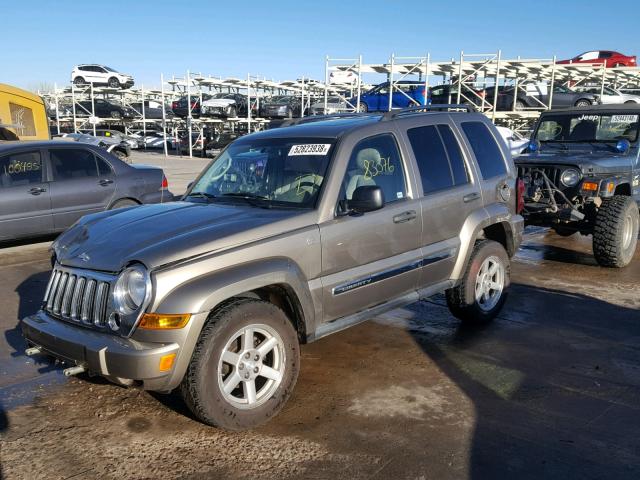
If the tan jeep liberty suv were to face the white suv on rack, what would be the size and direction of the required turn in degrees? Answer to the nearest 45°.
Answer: approximately 135° to its right

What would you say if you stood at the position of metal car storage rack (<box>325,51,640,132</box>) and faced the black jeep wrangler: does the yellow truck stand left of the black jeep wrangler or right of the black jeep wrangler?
right

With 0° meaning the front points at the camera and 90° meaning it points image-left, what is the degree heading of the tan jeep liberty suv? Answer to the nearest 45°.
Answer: approximately 45°

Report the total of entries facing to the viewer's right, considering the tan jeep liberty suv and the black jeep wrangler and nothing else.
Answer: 0

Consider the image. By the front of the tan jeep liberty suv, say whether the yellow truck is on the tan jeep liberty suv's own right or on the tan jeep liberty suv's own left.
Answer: on the tan jeep liberty suv's own right

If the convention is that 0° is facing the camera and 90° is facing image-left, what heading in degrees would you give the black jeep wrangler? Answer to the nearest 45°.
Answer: approximately 45°

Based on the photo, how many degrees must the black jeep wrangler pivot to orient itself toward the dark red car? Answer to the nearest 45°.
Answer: approximately 135° to its right

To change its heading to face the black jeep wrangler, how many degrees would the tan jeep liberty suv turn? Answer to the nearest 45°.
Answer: approximately 180°

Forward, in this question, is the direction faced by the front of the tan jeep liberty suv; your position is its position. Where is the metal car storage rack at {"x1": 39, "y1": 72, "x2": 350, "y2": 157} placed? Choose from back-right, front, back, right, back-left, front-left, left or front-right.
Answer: back-right

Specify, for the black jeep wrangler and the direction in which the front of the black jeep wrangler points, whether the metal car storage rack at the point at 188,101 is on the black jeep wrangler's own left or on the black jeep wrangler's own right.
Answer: on the black jeep wrangler's own right

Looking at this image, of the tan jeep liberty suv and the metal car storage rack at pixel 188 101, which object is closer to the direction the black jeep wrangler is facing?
the tan jeep liberty suv

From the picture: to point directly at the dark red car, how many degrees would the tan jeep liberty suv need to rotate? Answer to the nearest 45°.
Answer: approximately 180°
